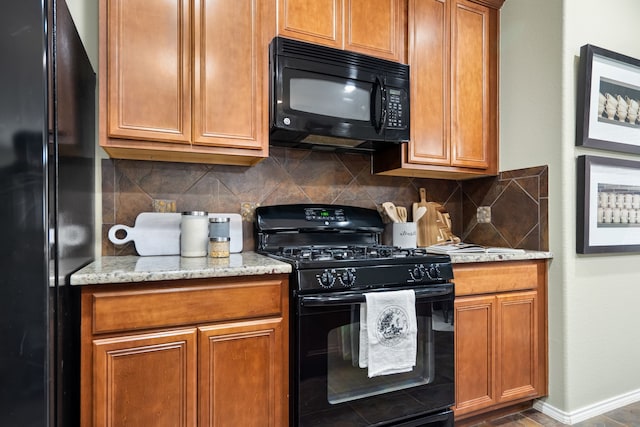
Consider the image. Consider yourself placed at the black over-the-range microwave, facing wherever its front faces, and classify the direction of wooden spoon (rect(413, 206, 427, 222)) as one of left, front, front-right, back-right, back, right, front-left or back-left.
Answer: left

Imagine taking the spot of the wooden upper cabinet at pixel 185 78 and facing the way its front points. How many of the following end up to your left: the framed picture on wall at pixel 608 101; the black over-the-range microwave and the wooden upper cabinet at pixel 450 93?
3

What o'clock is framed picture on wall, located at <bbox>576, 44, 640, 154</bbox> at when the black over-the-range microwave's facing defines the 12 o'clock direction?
The framed picture on wall is roughly at 10 o'clock from the black over-the-range microwave.

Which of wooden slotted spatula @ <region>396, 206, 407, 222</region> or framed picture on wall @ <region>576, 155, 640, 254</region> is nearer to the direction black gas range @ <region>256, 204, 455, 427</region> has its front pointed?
the framed picture on wall

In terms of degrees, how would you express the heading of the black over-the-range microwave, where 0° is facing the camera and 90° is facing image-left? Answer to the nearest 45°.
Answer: approximately 315°

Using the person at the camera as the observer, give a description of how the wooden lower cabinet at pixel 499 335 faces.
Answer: facing the viewer and to the right of the viewer

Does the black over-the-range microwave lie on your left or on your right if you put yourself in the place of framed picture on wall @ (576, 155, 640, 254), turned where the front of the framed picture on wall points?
on your right

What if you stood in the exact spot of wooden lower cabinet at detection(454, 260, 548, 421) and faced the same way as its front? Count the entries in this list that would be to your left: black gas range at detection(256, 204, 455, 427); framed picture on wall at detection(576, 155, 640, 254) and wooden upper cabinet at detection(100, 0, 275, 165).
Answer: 1
